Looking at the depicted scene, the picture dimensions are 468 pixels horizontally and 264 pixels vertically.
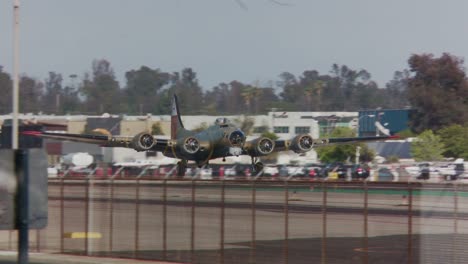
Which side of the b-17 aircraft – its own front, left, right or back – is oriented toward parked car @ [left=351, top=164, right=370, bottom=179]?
left

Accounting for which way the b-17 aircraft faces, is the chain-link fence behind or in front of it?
in front

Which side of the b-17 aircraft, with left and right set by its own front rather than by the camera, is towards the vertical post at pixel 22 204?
front

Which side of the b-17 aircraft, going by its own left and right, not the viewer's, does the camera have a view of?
front

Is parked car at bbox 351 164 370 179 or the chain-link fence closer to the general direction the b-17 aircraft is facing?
the chain-link fence
